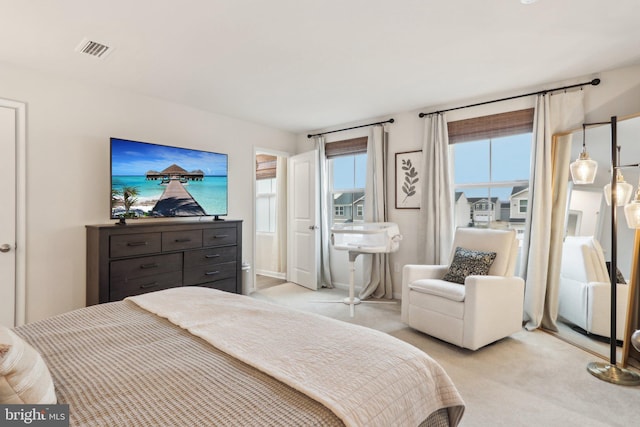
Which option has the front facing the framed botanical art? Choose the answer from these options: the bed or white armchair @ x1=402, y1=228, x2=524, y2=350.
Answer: the bed

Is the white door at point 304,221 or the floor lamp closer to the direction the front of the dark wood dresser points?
the floor lamp

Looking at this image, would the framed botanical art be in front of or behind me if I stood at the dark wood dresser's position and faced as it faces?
in front

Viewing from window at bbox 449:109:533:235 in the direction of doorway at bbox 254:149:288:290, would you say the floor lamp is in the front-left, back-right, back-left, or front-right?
back-left

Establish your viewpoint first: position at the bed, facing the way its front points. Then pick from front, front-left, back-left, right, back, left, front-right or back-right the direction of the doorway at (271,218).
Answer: front-left

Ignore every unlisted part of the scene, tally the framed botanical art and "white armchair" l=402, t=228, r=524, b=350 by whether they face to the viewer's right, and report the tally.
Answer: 0

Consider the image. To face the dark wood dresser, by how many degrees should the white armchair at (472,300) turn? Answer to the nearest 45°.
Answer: approximately 45° to its right

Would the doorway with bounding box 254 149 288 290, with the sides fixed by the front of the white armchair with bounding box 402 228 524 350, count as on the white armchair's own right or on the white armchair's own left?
on the white armchair's own right

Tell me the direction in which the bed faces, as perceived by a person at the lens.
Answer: facing away from the viewer and to the right of the viewer

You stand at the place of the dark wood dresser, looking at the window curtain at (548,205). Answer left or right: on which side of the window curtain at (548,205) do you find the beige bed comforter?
right

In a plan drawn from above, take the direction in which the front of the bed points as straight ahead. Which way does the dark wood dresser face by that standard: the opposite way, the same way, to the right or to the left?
to the right
